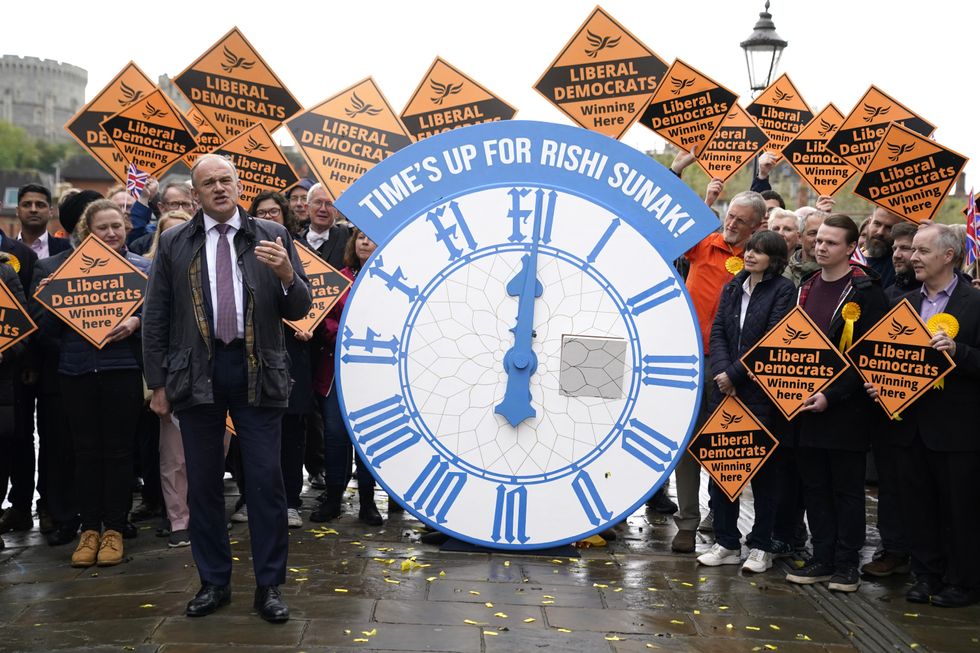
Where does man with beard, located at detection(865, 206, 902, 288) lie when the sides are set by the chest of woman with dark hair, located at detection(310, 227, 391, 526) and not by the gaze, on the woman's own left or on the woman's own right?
on the woman's own left

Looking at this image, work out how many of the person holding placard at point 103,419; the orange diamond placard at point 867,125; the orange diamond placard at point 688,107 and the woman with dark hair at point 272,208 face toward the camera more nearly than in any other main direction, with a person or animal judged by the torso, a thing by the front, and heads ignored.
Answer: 4

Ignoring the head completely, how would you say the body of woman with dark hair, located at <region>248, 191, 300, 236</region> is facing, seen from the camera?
toward the camera

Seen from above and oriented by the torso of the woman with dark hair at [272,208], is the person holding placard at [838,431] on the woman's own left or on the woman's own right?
on the woman's own left

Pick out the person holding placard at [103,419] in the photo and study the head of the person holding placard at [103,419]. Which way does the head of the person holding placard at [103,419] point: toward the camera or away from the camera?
toward the camera

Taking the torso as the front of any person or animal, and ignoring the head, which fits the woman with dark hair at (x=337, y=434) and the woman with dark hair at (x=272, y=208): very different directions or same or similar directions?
same or similar directions

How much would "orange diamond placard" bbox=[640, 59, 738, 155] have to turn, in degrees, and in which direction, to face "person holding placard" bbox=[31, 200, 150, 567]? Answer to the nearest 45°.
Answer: approximately 45° to its right

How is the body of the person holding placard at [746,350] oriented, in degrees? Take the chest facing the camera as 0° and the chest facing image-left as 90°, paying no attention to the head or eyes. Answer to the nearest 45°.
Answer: approximately 45°

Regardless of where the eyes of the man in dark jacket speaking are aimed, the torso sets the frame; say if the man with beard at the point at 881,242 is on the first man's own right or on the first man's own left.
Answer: on the first man's own left

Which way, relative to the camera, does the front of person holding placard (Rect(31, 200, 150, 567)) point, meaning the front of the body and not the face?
toward the camera

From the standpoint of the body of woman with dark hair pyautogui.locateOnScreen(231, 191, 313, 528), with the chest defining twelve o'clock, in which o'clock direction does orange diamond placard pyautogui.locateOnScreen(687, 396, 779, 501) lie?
The orange diamond placard is roughly at 10 o'clock from the woman with dark hair.

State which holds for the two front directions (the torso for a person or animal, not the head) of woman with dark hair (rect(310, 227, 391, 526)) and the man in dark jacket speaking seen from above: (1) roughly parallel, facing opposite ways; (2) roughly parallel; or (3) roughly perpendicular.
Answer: roughly parallel

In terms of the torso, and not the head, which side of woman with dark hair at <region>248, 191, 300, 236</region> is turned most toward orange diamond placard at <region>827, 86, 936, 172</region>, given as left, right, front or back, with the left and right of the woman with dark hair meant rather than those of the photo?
left

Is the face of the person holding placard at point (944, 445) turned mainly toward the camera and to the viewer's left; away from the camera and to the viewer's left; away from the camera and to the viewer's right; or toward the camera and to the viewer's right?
toward the camera and to the viewer's left

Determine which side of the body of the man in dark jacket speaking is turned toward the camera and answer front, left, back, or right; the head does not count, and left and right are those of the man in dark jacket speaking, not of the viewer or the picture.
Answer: front

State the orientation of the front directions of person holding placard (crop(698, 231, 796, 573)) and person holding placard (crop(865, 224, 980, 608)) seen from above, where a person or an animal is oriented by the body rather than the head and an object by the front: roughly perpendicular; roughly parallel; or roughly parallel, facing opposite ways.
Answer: roughly parallel

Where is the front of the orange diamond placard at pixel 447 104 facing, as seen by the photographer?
facing the viewer
